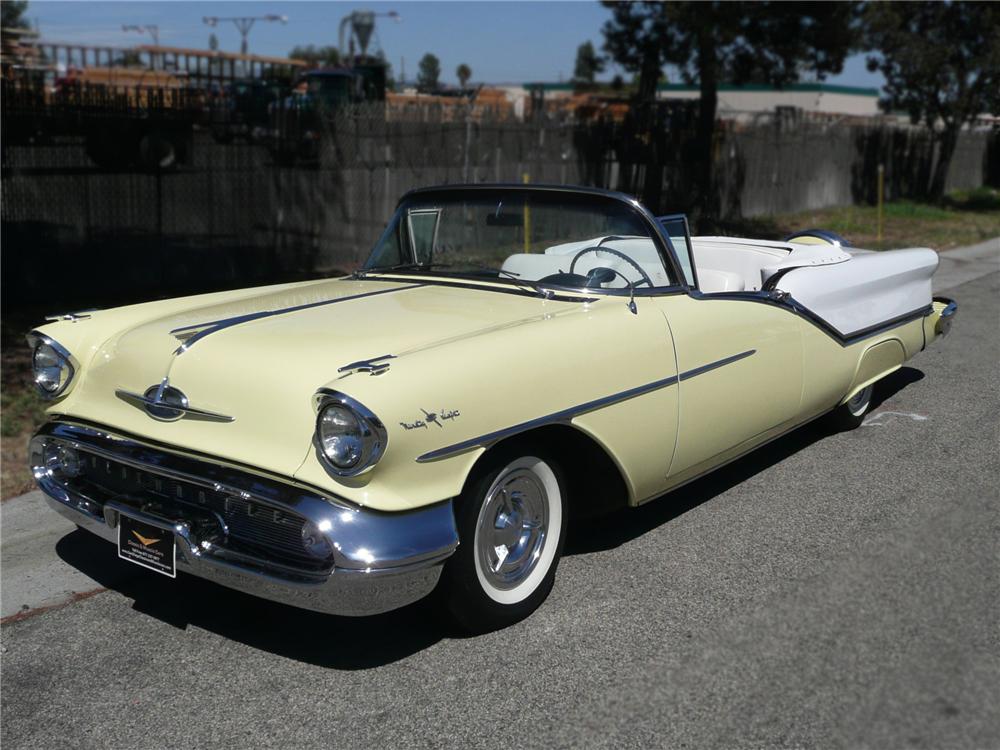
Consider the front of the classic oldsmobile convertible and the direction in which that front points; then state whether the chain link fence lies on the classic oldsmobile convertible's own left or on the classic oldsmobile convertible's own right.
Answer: on the classic oldsmobile convertible's own right

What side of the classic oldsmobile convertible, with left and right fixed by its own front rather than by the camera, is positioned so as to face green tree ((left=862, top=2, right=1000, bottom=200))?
back

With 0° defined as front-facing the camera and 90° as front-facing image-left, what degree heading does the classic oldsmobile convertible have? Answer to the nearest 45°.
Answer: approximately 45°

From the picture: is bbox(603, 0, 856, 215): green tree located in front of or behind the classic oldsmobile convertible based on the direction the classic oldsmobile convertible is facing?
behind
